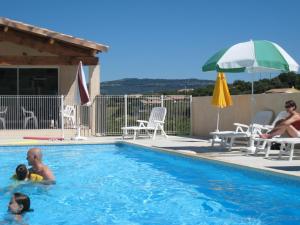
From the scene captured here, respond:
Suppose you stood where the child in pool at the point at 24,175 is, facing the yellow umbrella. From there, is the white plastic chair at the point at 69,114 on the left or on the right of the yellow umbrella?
left

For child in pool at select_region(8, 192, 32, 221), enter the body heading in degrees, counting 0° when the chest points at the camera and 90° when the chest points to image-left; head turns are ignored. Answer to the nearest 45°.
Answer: approximately 45°

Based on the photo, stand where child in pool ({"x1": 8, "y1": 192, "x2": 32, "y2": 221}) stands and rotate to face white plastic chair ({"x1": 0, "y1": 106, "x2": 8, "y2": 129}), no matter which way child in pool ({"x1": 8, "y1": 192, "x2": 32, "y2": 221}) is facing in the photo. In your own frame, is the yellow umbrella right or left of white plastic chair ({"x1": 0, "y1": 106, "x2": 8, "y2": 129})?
right

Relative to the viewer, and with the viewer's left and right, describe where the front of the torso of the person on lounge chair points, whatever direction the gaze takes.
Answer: facing to the left of the viewer
